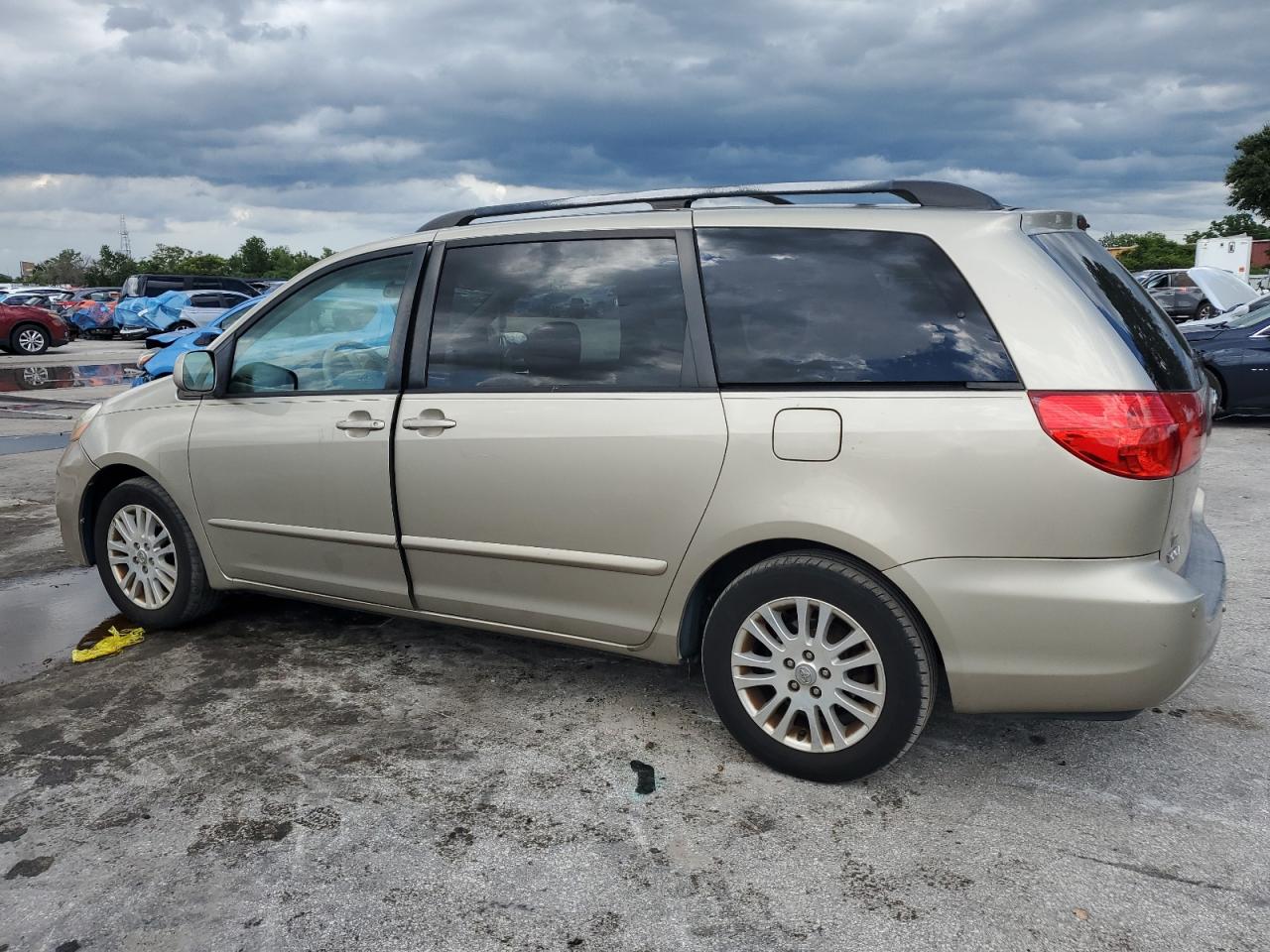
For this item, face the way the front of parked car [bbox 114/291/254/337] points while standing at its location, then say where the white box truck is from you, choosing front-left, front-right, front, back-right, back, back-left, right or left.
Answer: back-left

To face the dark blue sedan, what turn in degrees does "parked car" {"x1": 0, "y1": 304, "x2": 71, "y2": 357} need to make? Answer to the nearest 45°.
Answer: approximately 45° to its right

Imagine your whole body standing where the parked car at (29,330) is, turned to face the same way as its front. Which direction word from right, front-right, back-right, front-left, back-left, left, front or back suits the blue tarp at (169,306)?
front-left

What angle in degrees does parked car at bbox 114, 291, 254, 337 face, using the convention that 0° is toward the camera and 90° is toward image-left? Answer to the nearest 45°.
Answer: approximately 45°

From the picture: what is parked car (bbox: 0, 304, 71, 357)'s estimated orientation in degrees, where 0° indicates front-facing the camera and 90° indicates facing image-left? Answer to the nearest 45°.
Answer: approximately 270°

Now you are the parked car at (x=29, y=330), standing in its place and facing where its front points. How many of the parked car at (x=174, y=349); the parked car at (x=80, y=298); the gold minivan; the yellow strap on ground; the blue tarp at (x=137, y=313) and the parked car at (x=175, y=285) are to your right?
3

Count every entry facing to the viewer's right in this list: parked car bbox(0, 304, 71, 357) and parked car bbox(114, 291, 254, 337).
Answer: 1

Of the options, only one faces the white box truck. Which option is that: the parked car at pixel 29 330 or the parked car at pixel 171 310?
the parked car at pixel 29 330

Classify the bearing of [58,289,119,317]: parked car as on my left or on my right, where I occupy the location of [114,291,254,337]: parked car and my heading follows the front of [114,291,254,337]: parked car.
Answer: on my right

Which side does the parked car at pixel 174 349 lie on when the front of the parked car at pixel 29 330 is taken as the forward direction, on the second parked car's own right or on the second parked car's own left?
on the second parked car's own right

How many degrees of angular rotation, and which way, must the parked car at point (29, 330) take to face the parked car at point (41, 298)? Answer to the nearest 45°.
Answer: approximately 90° to its left

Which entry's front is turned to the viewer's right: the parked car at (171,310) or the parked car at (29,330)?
the parked car at (29,330)

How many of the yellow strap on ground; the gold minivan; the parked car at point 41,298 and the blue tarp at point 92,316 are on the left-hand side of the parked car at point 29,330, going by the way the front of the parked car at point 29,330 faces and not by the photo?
2

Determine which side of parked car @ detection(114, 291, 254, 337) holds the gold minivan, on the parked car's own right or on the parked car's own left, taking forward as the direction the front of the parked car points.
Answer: on the parked car's own left

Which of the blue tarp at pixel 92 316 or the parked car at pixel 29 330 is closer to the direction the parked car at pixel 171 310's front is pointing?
the parked car

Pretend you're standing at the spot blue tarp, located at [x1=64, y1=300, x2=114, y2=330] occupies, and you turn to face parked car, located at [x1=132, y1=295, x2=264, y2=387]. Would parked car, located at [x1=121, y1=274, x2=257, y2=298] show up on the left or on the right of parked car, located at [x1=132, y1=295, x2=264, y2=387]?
left

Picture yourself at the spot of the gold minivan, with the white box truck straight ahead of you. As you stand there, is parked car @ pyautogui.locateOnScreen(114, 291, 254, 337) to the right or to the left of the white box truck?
left
